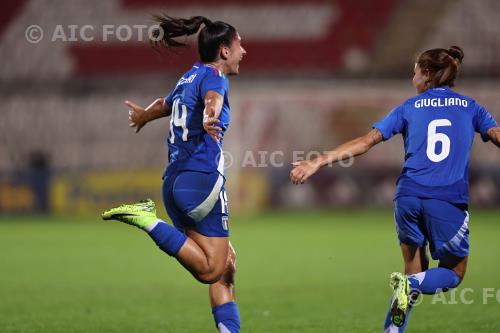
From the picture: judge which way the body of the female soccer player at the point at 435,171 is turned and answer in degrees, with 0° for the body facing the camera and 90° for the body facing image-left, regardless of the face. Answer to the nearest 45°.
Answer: approximately 180°

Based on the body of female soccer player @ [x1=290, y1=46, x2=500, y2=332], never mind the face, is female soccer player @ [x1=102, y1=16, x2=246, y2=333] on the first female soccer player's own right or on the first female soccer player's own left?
on the first female soccer player's own left

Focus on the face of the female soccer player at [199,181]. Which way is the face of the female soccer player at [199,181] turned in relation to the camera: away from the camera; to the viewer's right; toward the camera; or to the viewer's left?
to the viewer's right
